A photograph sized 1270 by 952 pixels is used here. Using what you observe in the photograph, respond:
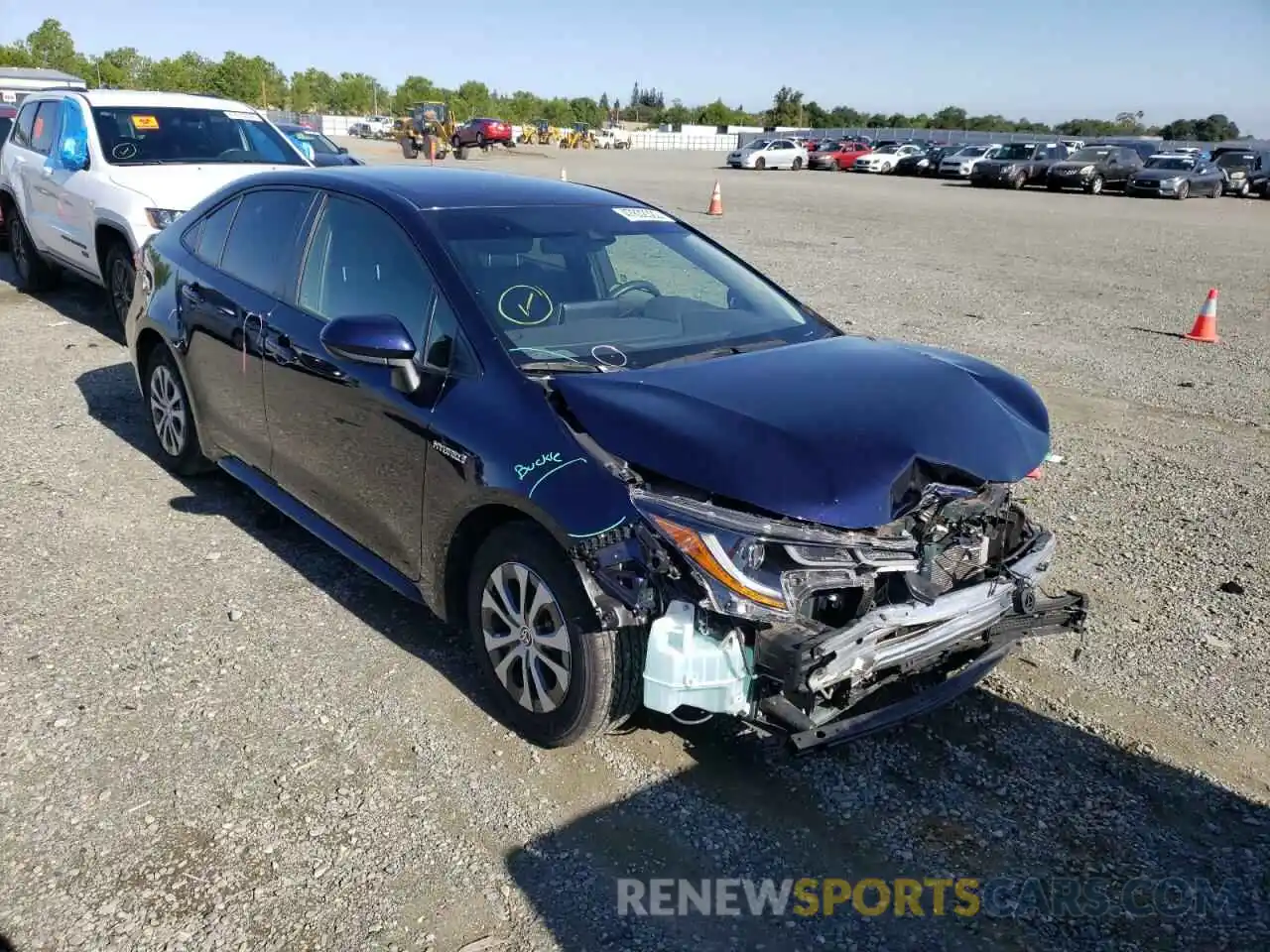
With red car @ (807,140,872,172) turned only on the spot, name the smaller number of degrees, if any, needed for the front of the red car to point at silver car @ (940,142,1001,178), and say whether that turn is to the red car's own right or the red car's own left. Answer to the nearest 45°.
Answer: approximately 90° to the red car's own left

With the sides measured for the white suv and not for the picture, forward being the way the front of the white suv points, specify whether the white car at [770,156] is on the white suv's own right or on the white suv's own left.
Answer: on the white suv's own left

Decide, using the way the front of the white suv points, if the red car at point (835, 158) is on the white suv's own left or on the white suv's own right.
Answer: on the white suv's own left

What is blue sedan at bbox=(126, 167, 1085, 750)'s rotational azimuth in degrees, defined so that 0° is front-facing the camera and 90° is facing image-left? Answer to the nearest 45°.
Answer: approximately 315°

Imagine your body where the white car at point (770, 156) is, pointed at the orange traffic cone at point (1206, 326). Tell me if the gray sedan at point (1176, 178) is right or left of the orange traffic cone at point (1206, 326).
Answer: left

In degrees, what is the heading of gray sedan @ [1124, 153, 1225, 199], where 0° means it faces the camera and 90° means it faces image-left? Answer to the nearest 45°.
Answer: approximately 45°

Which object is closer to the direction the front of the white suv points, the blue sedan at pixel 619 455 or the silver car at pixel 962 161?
the blue sedan

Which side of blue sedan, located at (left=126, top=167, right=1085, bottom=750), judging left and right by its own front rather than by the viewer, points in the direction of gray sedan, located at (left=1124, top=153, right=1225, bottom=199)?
left
